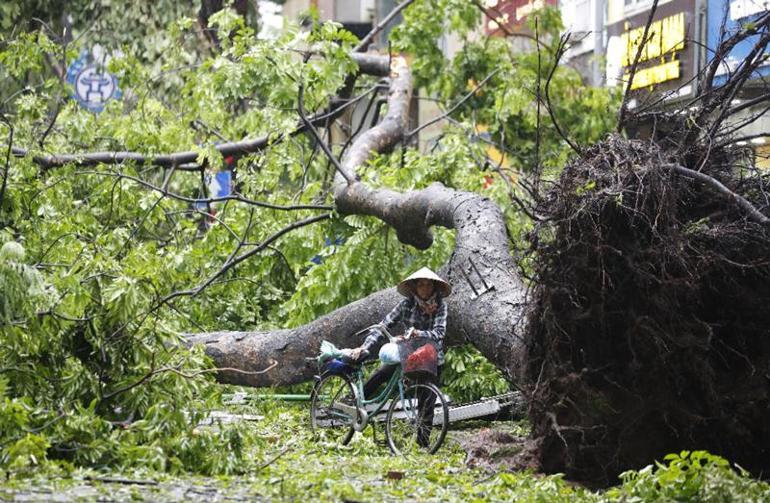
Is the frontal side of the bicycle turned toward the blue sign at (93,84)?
no

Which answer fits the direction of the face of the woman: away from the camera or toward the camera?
toward the camera

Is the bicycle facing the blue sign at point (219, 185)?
no
